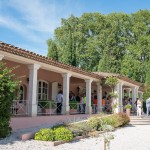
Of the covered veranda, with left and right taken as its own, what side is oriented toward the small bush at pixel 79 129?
front

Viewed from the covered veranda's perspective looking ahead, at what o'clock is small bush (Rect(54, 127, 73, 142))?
The small bush is roughly at 1 o'clock from the covered veranda.

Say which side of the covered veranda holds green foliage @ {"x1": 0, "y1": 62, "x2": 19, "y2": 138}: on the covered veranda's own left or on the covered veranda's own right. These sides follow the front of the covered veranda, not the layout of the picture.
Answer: on the covered veranda's own right

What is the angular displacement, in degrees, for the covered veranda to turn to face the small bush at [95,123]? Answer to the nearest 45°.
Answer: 0° — it already faces it

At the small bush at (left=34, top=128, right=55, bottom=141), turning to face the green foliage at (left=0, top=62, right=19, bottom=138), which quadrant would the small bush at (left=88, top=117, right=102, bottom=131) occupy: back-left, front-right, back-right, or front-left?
back-right

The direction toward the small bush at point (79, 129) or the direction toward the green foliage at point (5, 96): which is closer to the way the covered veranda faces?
the small bush

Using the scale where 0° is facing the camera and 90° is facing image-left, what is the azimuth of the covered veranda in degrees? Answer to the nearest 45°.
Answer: approximately 315°

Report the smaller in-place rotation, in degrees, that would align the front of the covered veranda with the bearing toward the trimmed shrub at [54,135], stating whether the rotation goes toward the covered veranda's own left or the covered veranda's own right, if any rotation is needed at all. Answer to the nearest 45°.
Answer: approximately 45° to the covered veranda's own right
